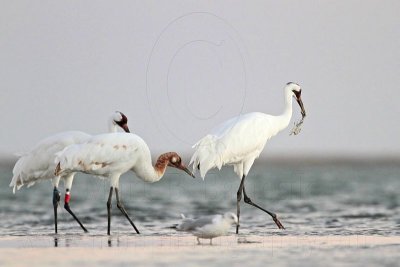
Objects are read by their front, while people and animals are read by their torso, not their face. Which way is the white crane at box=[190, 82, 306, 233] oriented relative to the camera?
to the viewer's right

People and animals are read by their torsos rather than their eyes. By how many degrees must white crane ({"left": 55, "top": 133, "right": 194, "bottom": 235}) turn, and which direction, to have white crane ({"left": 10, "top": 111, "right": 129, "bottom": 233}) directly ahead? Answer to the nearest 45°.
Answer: approximately 135° to its left

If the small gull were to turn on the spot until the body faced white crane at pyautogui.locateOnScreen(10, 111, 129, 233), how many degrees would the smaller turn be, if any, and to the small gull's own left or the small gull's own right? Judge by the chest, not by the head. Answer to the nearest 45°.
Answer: approximately 135° to the small gull's own left

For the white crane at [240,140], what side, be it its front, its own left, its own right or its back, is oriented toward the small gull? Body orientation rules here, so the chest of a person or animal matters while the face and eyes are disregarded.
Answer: right

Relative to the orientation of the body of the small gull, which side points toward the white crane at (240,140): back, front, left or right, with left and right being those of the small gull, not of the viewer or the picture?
left

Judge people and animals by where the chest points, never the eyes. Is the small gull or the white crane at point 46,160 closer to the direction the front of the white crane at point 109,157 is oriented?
the small gull

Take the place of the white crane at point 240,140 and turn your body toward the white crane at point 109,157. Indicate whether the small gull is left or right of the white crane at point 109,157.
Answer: left

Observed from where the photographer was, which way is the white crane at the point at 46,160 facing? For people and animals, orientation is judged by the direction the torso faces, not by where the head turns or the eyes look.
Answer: facing to the right of the viewer

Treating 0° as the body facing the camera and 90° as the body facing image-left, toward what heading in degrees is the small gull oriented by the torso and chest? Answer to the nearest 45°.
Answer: approximately 270°

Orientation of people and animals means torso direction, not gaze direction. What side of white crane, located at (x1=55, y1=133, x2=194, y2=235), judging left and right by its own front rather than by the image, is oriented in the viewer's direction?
right
